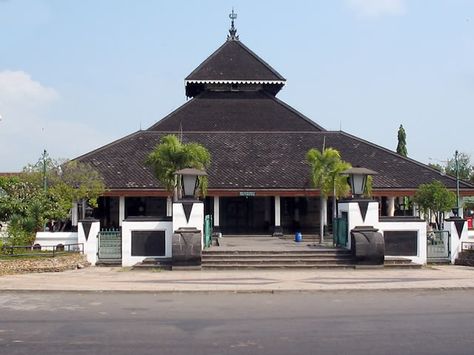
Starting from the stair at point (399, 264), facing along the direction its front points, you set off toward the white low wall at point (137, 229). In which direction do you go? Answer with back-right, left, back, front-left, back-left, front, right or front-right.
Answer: right

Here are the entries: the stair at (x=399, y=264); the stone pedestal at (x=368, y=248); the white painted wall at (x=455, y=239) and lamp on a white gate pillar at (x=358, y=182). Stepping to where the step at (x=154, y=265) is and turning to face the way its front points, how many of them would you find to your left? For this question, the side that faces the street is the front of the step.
4

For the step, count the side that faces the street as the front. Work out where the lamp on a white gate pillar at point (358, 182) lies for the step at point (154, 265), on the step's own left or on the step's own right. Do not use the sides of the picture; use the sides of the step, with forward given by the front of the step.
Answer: on the step's own left

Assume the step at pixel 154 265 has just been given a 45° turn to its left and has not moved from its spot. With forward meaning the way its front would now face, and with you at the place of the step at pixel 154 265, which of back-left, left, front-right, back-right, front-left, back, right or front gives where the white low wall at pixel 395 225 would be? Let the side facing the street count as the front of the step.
front-left

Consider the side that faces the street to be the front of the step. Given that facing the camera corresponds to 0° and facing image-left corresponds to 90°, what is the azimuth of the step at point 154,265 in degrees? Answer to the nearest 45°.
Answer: approximately 0°

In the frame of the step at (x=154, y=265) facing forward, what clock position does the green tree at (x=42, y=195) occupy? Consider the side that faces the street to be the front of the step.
The green tree is roughly at 5 o'clock from the step.

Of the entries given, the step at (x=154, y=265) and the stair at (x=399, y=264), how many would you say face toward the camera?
2

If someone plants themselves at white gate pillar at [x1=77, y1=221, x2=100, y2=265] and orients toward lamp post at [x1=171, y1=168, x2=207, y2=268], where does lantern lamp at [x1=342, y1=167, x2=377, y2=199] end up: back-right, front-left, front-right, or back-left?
front-left

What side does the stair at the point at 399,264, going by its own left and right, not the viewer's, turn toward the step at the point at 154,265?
right

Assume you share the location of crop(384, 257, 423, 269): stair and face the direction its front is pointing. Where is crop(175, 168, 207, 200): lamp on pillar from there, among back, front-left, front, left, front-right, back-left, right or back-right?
right

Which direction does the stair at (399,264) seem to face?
toward the camera

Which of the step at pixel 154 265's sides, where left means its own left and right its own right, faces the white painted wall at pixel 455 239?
left

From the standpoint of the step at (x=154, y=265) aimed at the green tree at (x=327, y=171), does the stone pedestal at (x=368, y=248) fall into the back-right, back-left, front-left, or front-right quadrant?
front-right

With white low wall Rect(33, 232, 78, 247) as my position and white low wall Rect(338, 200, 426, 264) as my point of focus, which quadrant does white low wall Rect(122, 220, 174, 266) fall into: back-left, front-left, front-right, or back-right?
front-right

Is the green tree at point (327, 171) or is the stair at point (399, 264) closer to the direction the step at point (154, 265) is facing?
the stair
